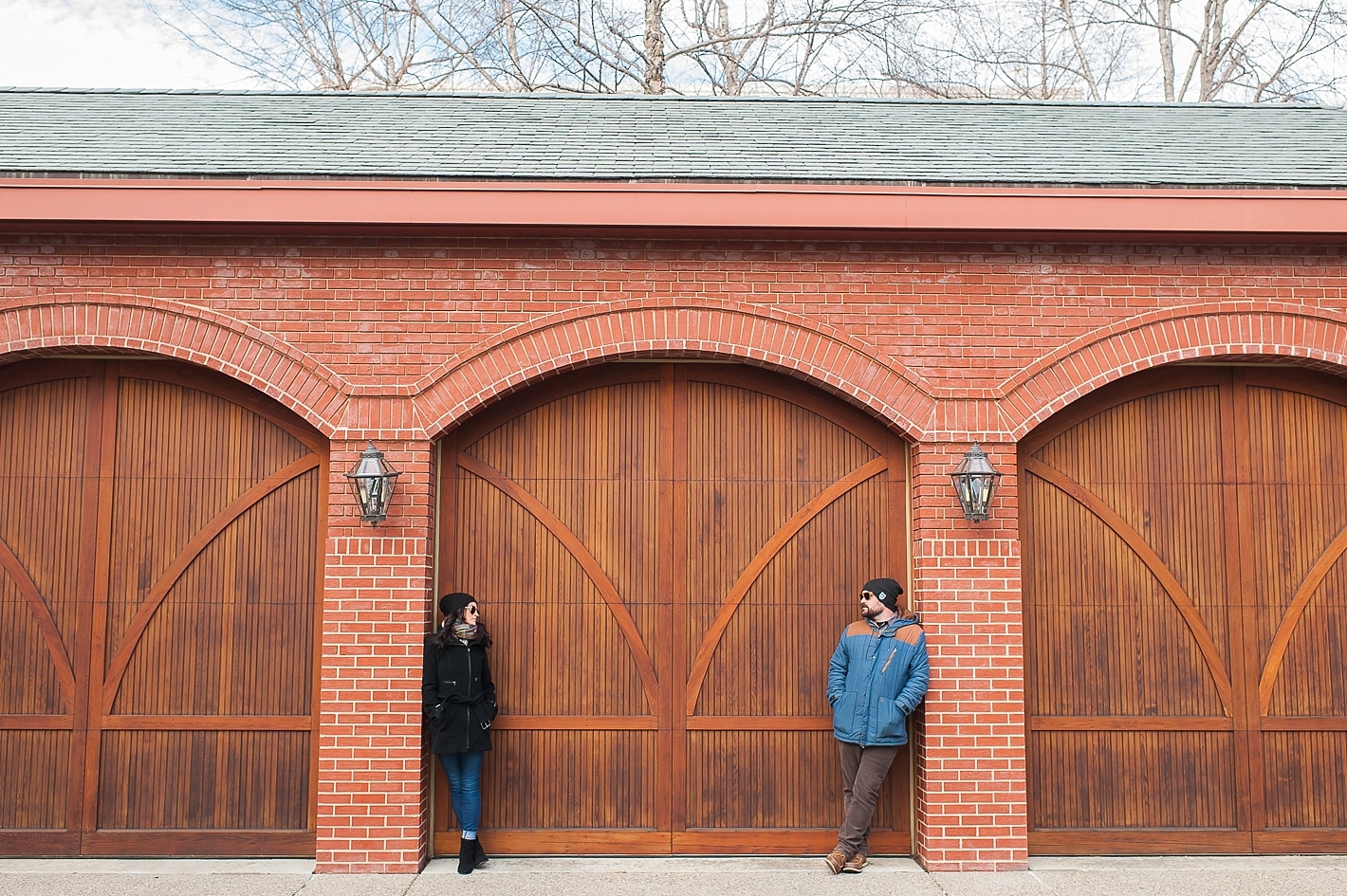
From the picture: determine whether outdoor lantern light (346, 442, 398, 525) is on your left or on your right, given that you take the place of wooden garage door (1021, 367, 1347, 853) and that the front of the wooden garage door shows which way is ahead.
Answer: on your right

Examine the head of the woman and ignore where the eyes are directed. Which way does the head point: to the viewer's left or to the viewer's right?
to the viewer's right

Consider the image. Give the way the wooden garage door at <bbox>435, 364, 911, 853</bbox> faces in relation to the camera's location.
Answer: facing the viewer

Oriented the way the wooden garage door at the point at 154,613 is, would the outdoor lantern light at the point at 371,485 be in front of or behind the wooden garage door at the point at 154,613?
in front

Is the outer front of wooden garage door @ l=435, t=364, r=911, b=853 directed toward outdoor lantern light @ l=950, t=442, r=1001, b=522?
no

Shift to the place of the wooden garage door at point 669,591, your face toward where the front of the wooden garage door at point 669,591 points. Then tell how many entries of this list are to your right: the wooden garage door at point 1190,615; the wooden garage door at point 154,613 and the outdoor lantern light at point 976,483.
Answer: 1

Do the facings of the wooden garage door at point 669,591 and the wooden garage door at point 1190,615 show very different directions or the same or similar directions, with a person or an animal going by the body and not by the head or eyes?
same or similar directions

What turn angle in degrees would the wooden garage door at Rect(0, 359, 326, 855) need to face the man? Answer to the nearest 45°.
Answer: approximately 45° to its left

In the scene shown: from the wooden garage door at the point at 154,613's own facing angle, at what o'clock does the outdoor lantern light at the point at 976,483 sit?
The outdoor lantern light is roughly at 10 o'clock from the wooden garage door.

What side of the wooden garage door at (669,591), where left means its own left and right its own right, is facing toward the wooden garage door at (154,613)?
right

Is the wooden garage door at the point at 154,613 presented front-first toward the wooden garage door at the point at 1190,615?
no

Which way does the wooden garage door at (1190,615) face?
toward the camera

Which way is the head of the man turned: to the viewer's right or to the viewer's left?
to the viewer's left

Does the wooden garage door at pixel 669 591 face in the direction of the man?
no

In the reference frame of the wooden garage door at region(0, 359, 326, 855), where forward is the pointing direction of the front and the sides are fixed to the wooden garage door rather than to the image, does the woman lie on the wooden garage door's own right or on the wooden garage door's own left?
on the wooden garage door's own left
